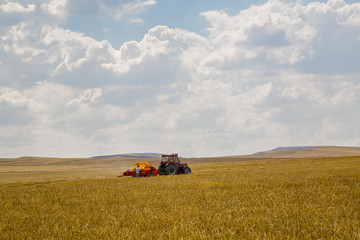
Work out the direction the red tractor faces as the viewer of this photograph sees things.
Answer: facing away from the viewer and to the right of the viewer
